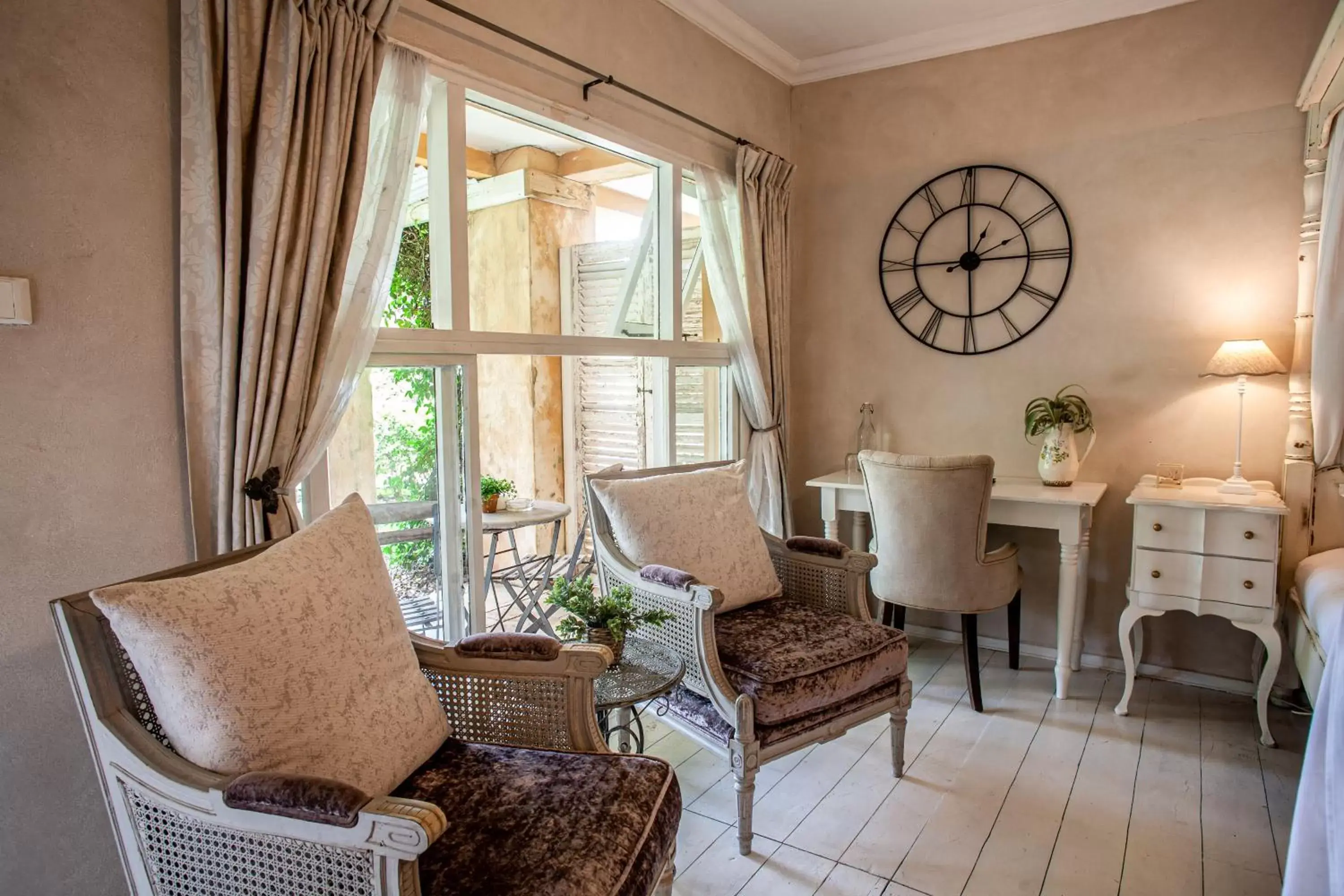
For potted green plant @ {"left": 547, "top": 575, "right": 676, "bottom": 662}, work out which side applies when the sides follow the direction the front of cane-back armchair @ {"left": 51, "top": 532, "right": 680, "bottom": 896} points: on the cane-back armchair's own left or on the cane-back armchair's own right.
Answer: on the cane-back armchair's own left

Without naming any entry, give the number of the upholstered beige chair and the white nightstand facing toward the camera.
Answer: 1

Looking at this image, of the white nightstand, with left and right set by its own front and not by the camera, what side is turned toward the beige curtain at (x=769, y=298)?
right

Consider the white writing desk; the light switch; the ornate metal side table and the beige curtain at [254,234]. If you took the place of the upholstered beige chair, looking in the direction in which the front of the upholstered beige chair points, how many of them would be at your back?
3

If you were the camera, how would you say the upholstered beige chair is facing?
facing away from the viewer and to the right of the viewer

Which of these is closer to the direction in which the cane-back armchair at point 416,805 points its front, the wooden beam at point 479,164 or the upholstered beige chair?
the upholstered beige chair

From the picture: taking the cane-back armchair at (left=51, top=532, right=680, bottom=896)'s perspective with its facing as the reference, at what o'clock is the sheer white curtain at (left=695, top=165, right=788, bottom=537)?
The sheer white curtain is roughly at 9 o'clock from the cane-back armchair.

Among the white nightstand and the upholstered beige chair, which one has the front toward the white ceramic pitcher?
the upholstered beige chair
